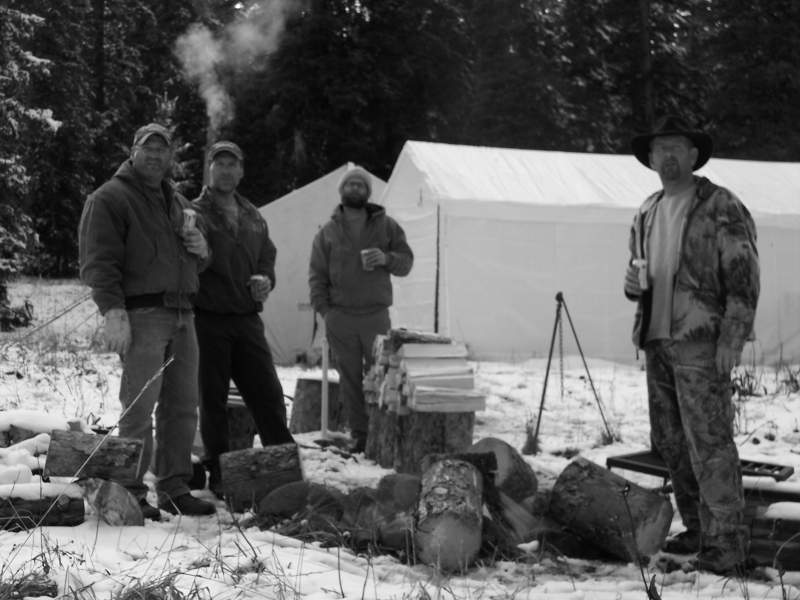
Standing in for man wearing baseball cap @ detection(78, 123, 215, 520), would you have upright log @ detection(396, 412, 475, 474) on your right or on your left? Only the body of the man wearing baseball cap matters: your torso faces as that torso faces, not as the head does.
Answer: on your left

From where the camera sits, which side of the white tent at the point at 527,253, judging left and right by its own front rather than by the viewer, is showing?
left

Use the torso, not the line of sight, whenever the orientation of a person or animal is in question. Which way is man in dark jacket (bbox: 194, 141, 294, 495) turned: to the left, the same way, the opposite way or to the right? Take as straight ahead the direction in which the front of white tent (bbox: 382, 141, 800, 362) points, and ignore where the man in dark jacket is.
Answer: to the left

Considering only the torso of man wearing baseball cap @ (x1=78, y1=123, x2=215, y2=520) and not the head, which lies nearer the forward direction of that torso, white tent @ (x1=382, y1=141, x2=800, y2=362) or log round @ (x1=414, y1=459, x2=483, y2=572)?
the log round

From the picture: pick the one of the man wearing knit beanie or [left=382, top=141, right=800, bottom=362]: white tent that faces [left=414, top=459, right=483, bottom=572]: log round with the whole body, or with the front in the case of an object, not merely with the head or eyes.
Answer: the man wearing knit beanie

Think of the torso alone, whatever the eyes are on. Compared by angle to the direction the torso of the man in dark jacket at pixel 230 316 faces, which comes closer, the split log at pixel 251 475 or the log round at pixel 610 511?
the split log

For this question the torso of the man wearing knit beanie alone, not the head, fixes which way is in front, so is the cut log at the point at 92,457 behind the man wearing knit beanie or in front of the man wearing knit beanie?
in front

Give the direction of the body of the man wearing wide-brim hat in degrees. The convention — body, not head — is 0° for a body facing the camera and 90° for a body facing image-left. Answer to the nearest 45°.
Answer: approximately 45°
